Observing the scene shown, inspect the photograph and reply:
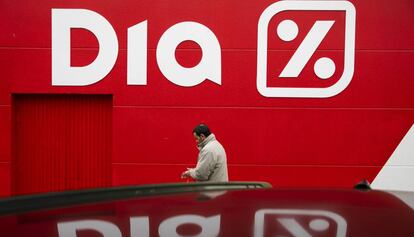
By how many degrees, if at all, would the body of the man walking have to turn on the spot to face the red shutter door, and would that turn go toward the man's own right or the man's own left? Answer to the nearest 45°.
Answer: approximately 45° to the man's own right

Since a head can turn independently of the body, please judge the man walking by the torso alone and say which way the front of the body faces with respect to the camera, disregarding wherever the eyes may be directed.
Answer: to the viewer's left

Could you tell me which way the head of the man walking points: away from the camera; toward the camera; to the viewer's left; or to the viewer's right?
to the viewer's left
